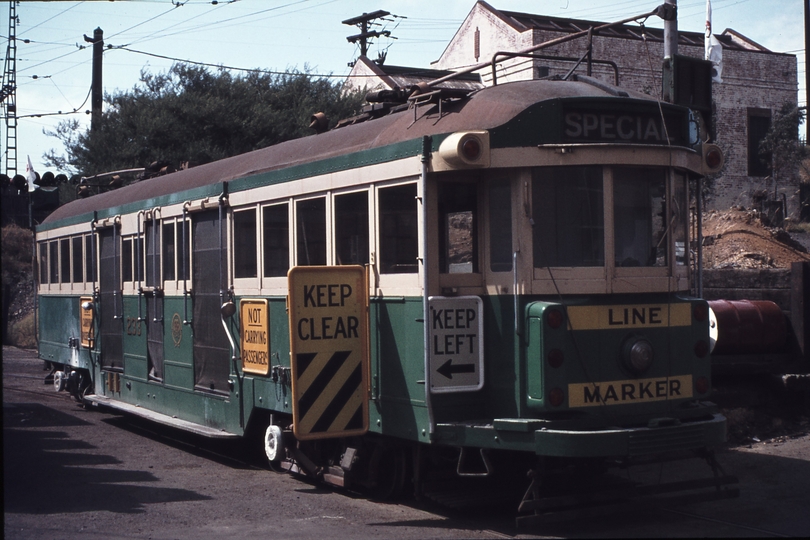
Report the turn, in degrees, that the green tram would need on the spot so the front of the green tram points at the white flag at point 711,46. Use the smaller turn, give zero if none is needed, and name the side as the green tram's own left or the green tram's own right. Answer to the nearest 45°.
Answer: approximately 90° to the green tram's own left

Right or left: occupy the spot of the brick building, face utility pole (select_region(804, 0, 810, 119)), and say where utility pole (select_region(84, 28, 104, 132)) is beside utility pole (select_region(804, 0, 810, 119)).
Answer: right

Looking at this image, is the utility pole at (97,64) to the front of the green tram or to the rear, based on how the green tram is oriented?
to the rear

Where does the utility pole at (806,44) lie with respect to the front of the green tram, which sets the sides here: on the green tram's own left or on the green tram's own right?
on the green tram's own left

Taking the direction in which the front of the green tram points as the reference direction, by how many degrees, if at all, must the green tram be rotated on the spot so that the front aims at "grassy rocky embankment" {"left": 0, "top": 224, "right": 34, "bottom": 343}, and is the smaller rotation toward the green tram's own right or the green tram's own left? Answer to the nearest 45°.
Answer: approximately 180°

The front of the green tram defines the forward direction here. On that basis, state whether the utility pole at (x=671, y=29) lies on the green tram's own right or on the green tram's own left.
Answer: on the green tram's own left

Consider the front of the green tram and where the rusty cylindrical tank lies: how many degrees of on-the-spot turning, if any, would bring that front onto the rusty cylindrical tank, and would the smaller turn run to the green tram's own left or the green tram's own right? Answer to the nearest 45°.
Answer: approximately 90° to the green tram's own left

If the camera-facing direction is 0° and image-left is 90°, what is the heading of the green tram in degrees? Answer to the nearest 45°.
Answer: approximately 315°

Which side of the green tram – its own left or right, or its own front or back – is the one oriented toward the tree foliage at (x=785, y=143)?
left

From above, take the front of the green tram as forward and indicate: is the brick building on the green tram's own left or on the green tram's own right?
on the green tram's own left
